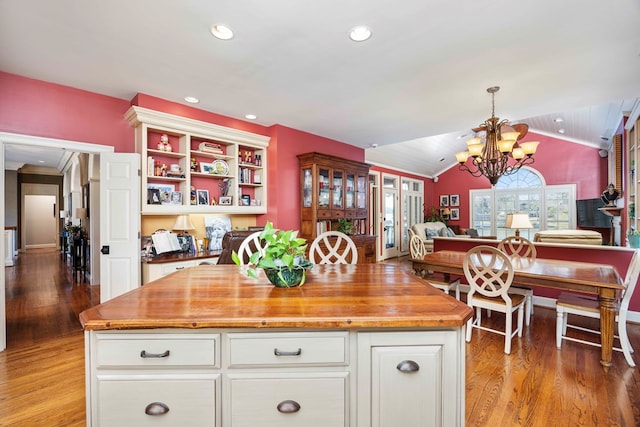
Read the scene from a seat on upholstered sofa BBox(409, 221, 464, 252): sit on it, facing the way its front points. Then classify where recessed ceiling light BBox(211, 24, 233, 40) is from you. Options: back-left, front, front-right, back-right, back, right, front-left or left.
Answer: front-right

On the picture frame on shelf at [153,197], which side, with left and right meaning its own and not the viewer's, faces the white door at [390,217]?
left

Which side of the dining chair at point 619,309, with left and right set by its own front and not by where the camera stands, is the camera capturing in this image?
left

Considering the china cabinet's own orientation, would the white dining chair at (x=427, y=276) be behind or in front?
in front

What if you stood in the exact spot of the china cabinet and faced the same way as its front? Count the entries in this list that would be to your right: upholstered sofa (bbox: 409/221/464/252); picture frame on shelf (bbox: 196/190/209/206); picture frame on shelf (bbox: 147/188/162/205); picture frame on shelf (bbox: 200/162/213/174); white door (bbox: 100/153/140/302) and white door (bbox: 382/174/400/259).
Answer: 4

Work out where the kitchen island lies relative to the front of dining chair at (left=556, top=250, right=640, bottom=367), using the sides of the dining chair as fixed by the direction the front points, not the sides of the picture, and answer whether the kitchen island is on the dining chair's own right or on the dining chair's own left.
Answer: on the dining chair's own left

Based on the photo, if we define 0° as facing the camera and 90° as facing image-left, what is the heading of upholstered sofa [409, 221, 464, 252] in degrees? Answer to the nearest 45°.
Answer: approximately 315°

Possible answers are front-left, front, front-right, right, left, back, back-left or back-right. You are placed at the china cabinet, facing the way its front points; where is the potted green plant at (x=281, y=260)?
front-right

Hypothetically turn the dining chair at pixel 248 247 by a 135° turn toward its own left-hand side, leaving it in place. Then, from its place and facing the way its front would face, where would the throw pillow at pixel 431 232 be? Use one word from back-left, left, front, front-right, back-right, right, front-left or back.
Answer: front-right

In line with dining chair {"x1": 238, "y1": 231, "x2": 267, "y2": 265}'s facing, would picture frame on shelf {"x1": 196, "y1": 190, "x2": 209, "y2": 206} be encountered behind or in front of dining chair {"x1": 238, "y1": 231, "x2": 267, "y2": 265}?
behind

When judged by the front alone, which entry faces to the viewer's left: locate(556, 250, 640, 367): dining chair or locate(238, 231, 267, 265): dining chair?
locate(556, 250, 640, 367): dining chair

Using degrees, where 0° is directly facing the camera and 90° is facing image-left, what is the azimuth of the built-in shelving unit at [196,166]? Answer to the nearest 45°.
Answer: approximately 315°
